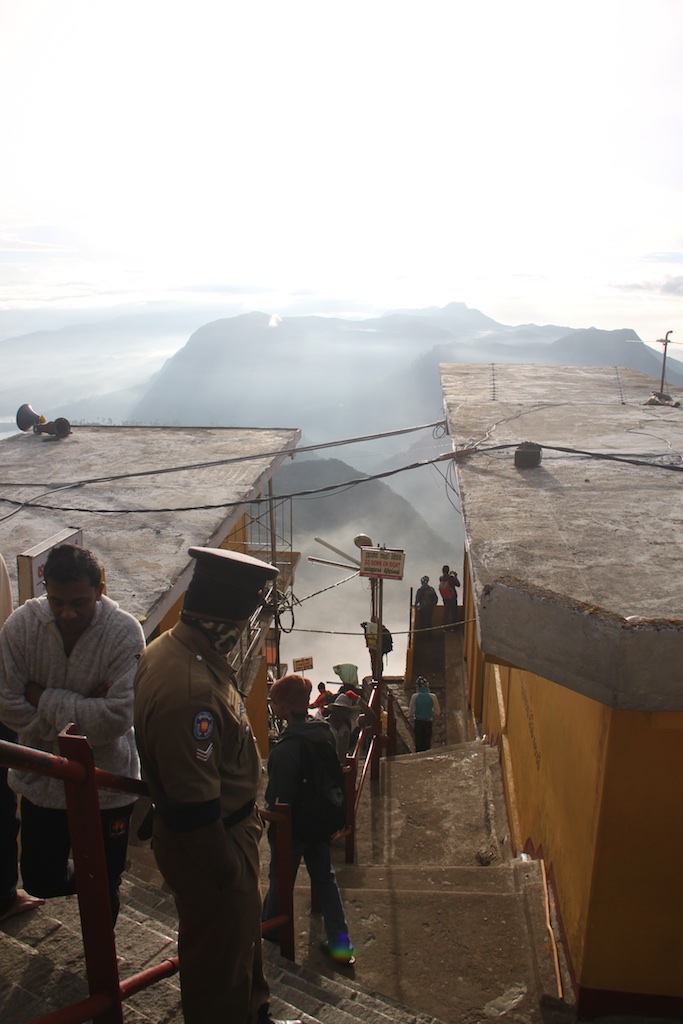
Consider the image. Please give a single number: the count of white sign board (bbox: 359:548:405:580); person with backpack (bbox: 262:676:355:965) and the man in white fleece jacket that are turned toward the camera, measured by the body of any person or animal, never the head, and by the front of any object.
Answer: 2

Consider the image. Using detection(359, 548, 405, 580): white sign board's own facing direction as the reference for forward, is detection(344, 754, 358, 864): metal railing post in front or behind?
in front

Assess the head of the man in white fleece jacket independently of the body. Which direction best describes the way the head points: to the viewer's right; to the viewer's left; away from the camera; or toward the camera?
toward the camera

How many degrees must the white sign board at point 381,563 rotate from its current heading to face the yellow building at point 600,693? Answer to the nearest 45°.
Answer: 0° — it already faces it

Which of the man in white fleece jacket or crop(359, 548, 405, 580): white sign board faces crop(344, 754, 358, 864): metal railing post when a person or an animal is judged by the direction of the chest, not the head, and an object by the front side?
the white sign board

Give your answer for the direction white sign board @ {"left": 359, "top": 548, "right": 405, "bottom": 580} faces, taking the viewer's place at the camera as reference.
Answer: facing the viewer

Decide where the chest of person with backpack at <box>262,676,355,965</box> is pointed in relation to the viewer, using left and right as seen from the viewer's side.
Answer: facing away from the viewer and to the left of the viewer

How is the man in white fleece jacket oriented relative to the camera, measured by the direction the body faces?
toward the camera

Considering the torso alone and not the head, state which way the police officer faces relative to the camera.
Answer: to the viewer's right

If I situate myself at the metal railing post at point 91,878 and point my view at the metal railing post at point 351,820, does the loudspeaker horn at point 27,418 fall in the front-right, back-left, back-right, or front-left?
front-left

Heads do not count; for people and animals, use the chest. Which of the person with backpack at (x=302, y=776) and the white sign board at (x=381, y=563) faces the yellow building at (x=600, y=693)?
the white sign board
